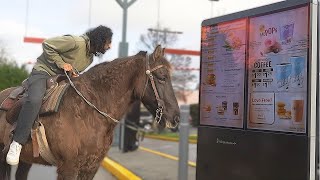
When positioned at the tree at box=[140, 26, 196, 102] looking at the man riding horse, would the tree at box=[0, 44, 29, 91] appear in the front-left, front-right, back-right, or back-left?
front-right

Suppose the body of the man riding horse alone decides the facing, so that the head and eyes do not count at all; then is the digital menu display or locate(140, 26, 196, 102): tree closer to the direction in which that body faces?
the digital menu display

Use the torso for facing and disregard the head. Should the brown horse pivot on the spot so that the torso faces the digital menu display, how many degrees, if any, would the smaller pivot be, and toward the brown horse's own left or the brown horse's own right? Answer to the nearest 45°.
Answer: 0° — it already faces it

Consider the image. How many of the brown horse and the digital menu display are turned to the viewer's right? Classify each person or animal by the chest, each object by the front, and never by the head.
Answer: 1

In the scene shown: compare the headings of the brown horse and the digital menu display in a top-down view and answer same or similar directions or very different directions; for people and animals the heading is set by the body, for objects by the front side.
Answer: very different directions

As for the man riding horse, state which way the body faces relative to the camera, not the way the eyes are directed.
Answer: to the viewer's right

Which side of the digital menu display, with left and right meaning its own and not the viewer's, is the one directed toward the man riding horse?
front

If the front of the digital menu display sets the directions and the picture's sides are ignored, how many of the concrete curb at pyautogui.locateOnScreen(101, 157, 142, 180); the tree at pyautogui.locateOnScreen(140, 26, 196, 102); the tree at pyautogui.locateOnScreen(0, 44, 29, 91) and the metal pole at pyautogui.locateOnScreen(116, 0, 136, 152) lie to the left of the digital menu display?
0

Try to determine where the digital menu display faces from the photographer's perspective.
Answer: facing the viewer and to the left of the viewer

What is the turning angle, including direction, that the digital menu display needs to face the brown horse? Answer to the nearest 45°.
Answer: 0° — it already faces it

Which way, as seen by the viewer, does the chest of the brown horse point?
to the viewer's right

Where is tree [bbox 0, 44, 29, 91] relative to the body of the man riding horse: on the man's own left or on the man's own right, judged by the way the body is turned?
on the man's own left

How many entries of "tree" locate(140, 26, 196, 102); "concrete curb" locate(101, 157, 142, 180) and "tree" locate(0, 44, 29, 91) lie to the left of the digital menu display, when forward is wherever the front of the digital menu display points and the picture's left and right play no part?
0

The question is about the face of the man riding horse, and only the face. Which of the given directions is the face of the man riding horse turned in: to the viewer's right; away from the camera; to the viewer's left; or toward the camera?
to the viewer's right
